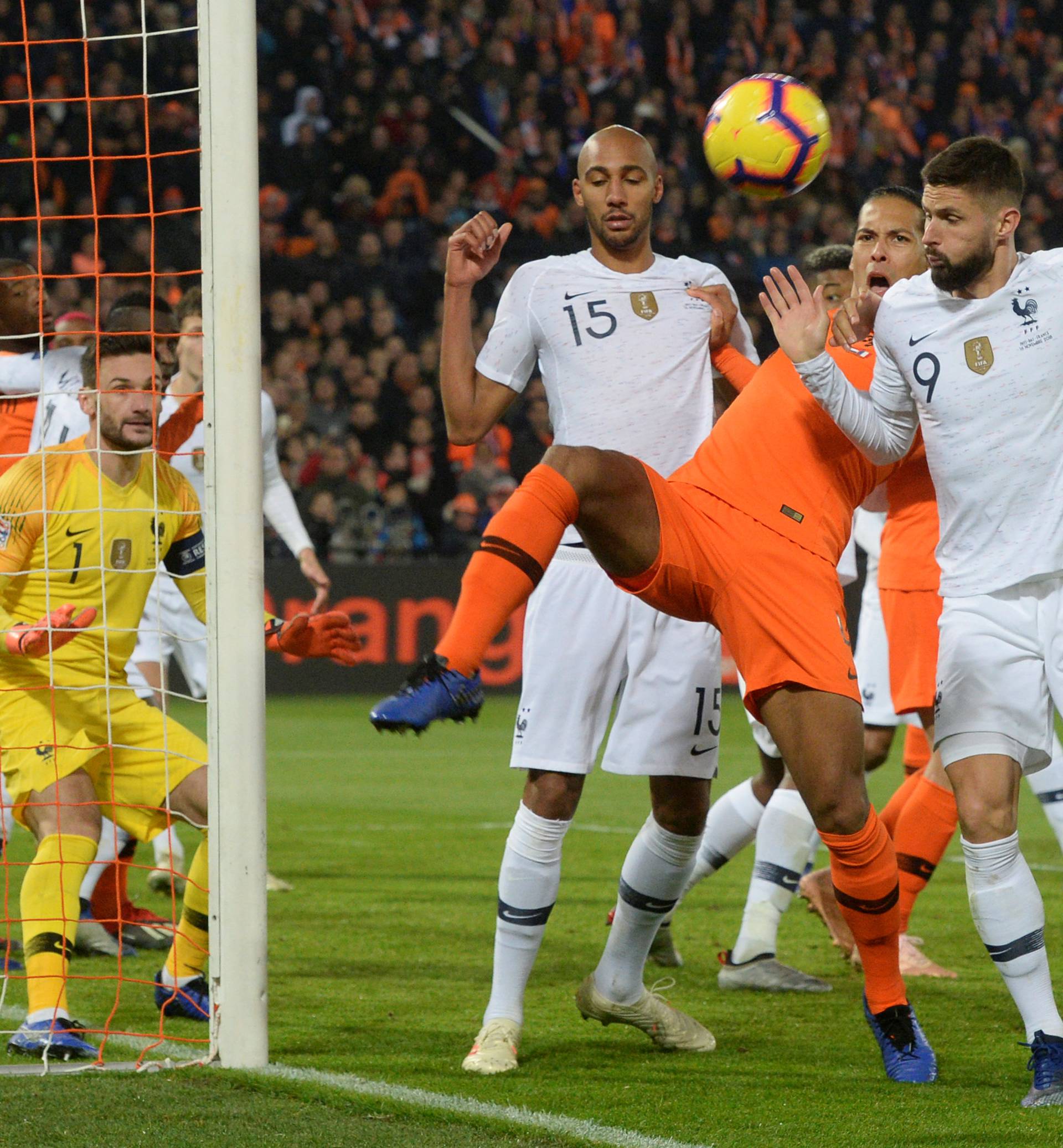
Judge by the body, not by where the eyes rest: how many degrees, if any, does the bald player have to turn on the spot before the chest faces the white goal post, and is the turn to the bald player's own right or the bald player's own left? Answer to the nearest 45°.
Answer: approximately 45° to the bald player's own right

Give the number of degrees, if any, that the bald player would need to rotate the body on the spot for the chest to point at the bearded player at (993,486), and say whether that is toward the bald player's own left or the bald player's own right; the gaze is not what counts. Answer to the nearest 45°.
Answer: approximately 45° to the bald player's own left

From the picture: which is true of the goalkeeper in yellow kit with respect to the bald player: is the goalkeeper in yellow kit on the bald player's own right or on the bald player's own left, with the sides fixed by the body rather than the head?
on the bald player's own right
